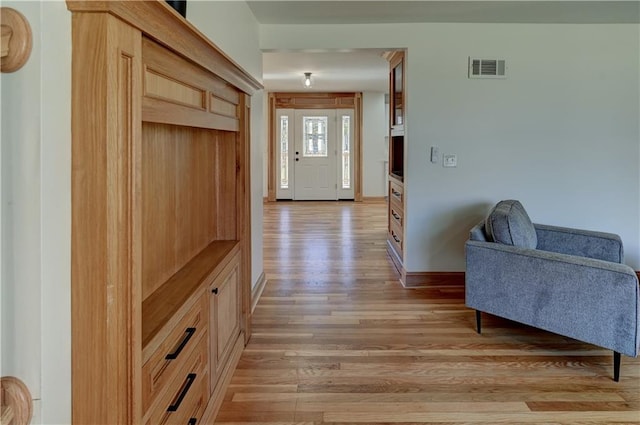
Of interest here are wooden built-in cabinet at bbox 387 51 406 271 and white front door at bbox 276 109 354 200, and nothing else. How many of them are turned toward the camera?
1

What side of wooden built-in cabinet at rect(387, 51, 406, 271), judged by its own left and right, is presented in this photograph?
left

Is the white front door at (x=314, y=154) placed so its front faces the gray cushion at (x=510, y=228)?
yes

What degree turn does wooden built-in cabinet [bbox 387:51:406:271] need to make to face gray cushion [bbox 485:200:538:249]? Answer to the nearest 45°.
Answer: approximately 90° to its left

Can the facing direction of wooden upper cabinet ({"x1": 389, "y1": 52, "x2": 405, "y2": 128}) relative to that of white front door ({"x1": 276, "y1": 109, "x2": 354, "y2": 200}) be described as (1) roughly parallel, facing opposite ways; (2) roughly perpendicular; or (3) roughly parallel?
roughly perpendicular

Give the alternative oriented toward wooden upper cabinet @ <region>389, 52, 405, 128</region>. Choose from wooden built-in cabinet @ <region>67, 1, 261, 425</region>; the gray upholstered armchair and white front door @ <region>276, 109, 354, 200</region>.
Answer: the white front door
